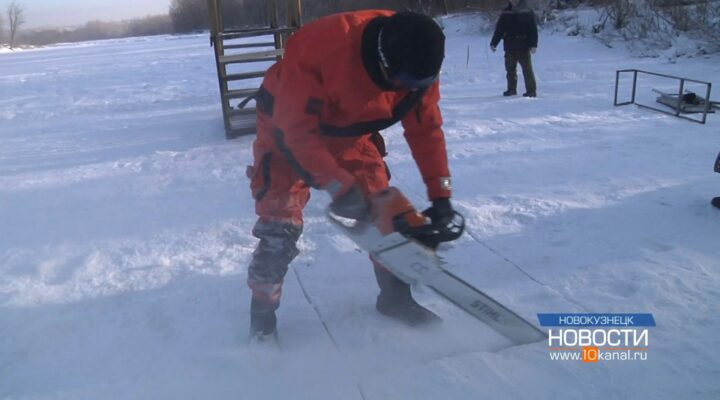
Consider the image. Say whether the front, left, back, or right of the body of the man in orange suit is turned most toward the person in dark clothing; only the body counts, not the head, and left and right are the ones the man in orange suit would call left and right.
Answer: left

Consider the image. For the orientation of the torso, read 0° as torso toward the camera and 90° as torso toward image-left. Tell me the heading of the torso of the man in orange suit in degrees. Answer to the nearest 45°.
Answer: approximately 315°
